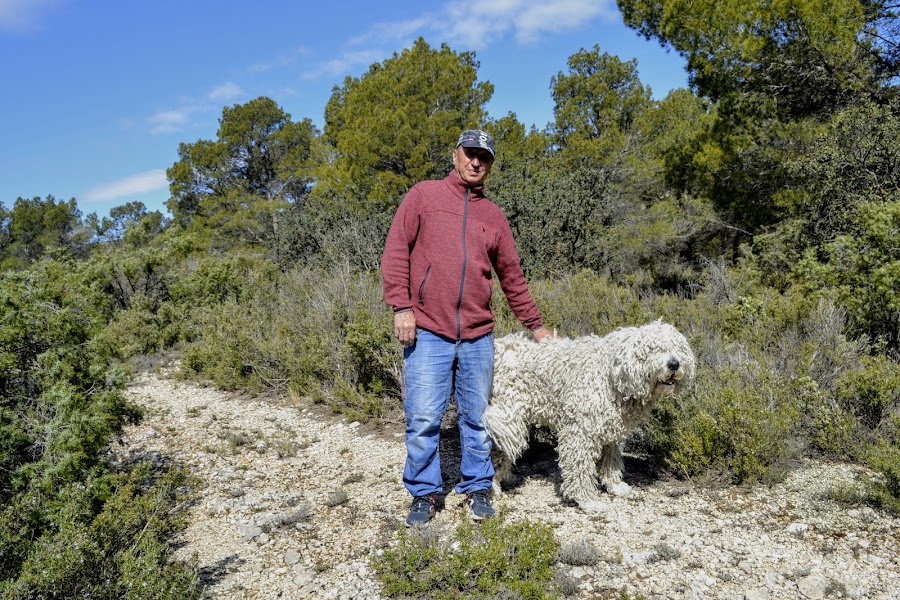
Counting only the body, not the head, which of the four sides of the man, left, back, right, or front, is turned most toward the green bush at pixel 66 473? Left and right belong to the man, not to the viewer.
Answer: right

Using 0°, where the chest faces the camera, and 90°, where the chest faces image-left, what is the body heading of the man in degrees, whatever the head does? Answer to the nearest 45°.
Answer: approximately 0°

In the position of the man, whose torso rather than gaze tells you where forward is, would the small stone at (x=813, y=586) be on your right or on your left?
on your left

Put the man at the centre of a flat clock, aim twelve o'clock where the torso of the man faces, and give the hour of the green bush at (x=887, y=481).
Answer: The green bush is roughly at 9 o'clock from the man.
